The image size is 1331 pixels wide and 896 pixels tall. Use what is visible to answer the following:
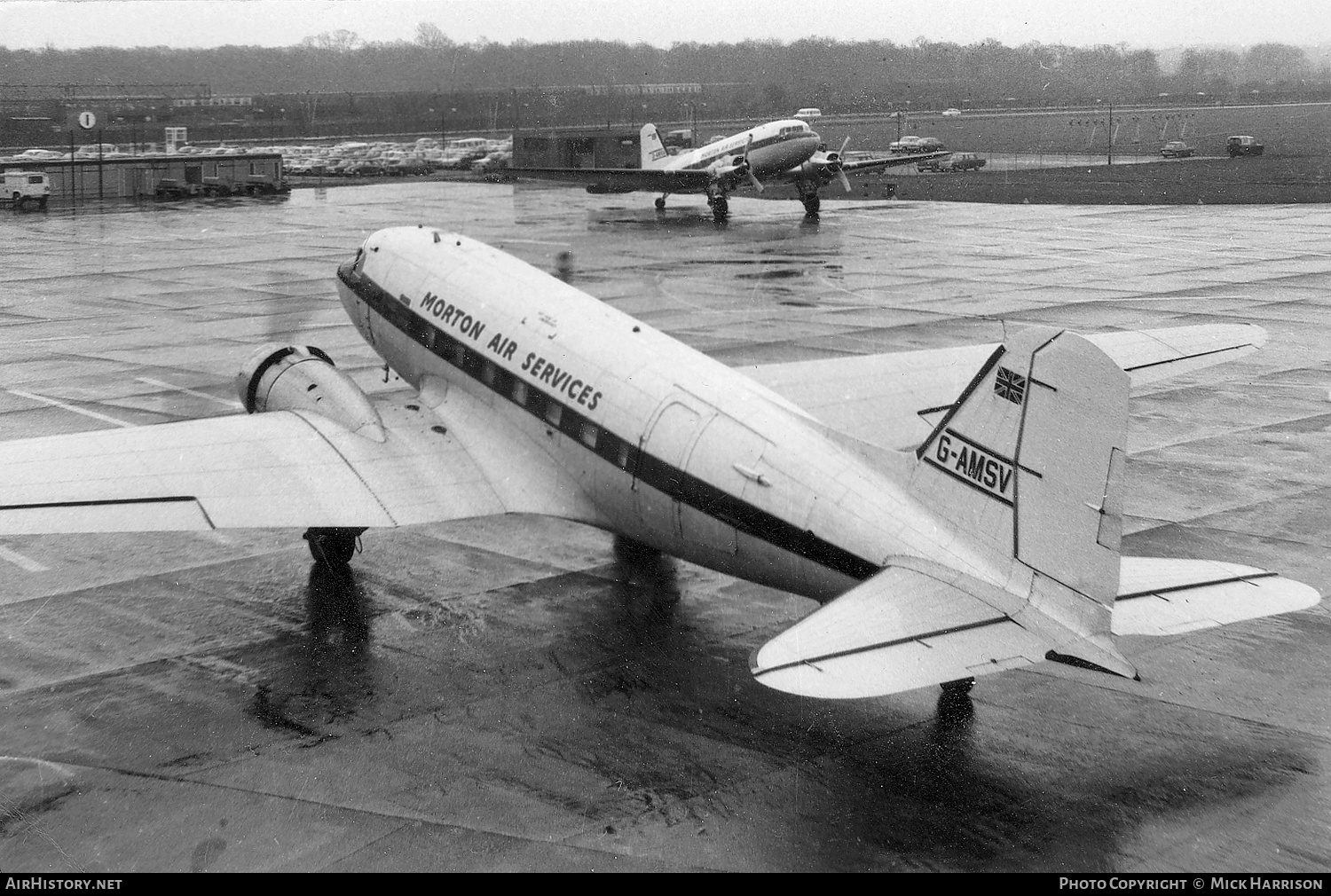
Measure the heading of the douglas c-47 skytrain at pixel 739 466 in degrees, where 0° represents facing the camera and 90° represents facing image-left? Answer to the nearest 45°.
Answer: approximately 135°
